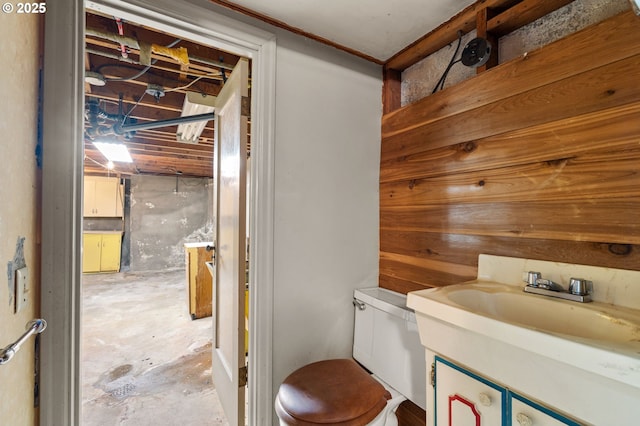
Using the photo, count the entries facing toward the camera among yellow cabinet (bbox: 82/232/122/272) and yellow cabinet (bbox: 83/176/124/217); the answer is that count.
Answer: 2

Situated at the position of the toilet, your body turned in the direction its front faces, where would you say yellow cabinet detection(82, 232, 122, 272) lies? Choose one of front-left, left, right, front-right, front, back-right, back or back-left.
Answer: right

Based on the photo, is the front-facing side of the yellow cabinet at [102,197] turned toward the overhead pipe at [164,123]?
yes

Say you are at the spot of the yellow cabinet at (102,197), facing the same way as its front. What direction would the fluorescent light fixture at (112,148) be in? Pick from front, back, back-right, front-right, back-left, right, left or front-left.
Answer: front

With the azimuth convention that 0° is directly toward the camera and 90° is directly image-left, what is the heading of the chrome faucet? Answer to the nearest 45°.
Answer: approximately 45°

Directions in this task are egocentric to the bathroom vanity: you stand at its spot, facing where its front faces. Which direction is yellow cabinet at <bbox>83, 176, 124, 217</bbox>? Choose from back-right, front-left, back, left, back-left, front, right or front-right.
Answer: front-right

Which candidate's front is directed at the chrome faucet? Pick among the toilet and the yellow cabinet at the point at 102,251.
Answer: the yellow cabinet

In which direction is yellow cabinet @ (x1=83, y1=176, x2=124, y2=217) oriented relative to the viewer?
toward the camera

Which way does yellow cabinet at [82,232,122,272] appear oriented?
toward the camera

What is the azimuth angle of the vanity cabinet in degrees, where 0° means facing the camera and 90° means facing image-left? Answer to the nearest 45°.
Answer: approximately 45°

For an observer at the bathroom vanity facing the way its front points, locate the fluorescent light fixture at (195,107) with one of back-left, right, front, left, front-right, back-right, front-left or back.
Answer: front-right

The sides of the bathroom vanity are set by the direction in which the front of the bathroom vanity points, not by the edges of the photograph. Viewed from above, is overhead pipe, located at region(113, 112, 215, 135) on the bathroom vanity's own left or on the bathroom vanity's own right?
on the bathroom vanity's own right

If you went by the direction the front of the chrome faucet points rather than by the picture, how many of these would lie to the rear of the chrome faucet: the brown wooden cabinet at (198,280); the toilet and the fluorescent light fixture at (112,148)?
0

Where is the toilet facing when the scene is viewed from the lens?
facing the viewer and to the left of the viewer
